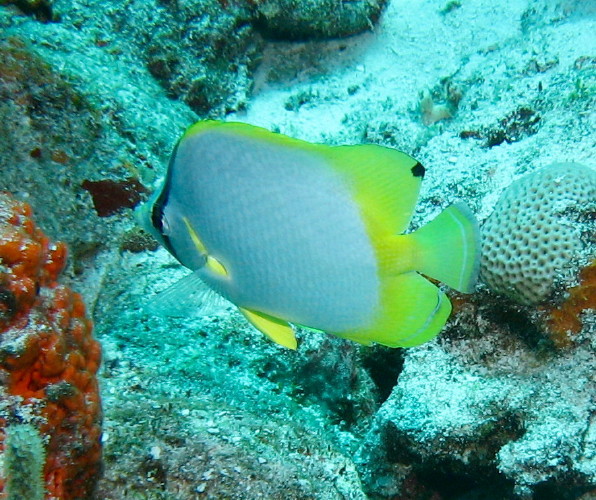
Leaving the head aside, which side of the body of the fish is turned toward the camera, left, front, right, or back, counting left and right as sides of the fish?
left

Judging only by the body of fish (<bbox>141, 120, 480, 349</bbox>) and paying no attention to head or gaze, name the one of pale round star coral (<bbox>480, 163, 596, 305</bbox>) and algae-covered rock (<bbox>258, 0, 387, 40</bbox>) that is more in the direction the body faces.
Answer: the algae-covered rock

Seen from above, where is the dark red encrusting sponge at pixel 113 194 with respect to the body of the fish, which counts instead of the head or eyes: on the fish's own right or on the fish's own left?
on the fish's own right

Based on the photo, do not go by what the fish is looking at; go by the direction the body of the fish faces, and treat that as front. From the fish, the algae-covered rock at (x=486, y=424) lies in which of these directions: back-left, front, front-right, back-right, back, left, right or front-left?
back-right

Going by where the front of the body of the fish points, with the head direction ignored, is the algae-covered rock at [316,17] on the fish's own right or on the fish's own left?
on the fish's own right

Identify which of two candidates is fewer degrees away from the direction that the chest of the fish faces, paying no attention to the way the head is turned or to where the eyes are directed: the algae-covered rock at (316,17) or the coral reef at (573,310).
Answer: the algae-covered rock

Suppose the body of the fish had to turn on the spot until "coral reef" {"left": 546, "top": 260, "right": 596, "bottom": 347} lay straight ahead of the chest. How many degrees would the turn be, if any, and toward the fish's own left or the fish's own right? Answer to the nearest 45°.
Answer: approximately 135° to the fish's own right
